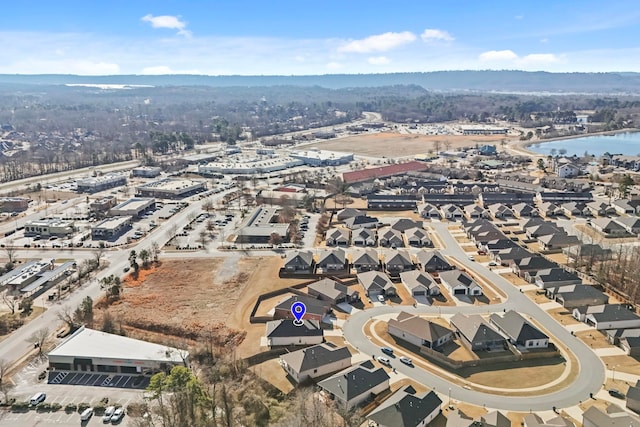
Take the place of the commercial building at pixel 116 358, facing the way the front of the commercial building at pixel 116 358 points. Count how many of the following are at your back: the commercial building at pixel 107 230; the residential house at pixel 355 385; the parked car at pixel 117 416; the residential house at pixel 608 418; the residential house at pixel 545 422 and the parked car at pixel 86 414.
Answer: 1

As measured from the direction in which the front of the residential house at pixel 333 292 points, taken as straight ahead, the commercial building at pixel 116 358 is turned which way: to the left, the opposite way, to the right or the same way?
the same way

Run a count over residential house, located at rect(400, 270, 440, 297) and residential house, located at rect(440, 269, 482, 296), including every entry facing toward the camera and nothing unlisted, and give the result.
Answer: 2

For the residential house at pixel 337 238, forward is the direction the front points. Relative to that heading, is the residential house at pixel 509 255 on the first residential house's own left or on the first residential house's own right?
on the first residential house's own left

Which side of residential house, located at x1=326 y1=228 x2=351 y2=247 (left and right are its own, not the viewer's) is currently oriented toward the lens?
front

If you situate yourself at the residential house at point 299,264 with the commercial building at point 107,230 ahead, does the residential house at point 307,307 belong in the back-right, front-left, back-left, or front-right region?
back-left

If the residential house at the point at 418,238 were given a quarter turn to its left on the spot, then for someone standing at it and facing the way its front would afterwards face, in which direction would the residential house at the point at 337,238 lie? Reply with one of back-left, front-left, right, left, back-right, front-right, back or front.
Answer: back

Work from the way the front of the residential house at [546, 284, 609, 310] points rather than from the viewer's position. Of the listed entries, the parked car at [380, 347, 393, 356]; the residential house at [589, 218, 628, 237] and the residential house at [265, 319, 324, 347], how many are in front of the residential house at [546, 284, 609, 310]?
2

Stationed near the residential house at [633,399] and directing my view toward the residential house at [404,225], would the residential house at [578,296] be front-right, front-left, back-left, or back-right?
front-right

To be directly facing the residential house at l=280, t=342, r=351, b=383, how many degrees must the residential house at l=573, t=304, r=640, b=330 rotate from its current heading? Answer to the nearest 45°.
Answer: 0° — it already faces it

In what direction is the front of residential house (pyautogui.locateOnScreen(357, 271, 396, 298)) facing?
toward the camera

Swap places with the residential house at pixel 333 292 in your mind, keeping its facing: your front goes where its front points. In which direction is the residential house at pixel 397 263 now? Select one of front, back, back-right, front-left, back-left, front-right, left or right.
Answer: left

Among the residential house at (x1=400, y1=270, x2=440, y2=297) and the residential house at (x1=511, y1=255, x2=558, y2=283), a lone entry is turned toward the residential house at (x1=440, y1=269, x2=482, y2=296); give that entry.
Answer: the residential house at (x1=511, y1=255, x2=558, y2=283)

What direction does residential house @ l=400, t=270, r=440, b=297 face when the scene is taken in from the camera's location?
facing the viewer

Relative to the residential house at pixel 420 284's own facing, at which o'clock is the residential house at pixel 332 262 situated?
the residential house at pixel 332 262 is roughly at 4 o'clock from the residential house at pixel 420 284.

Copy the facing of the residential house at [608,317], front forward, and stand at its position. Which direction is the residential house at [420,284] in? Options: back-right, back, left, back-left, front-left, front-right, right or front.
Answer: front-right
